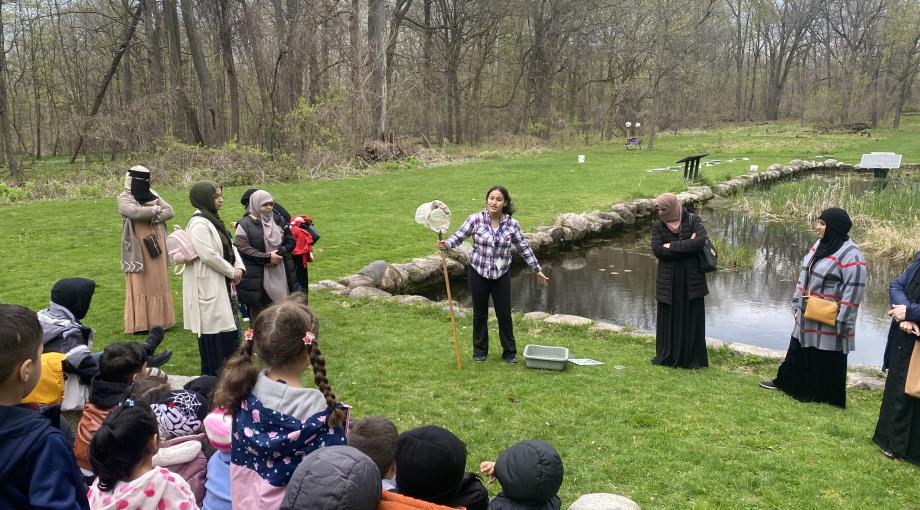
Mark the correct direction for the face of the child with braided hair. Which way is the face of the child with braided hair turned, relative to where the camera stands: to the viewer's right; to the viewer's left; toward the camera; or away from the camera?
away from the camera

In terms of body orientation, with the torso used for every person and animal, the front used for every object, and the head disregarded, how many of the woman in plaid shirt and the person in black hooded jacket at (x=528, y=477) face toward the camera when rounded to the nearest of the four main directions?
1

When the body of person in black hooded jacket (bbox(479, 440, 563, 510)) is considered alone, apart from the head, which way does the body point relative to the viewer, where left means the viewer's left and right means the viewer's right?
facing away from the viewer and to the left of the viewer

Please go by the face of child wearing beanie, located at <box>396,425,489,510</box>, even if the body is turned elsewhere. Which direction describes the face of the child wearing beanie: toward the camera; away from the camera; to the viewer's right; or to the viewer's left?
away from the camera

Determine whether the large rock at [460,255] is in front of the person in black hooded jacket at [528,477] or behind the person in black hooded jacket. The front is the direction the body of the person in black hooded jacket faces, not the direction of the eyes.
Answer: in front

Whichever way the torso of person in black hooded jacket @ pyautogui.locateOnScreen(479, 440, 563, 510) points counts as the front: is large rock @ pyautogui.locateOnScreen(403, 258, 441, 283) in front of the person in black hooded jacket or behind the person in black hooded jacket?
in front

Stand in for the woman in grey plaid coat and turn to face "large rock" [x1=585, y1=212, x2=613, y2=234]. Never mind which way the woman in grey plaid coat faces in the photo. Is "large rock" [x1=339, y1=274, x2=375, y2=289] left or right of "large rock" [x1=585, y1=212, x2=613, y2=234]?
left

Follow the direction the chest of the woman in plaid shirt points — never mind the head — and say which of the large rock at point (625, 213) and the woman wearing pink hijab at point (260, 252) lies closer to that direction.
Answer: the woman wearing pink hijab

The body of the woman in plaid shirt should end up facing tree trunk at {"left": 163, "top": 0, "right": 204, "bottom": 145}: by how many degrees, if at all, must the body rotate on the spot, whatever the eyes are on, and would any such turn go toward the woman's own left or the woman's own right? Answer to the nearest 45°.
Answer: approximately 135° to the woman's own right

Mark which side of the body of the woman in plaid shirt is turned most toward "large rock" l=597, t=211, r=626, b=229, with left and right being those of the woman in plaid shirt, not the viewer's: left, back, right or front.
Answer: back

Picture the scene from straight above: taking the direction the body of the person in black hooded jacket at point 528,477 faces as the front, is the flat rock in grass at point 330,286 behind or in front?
in front
